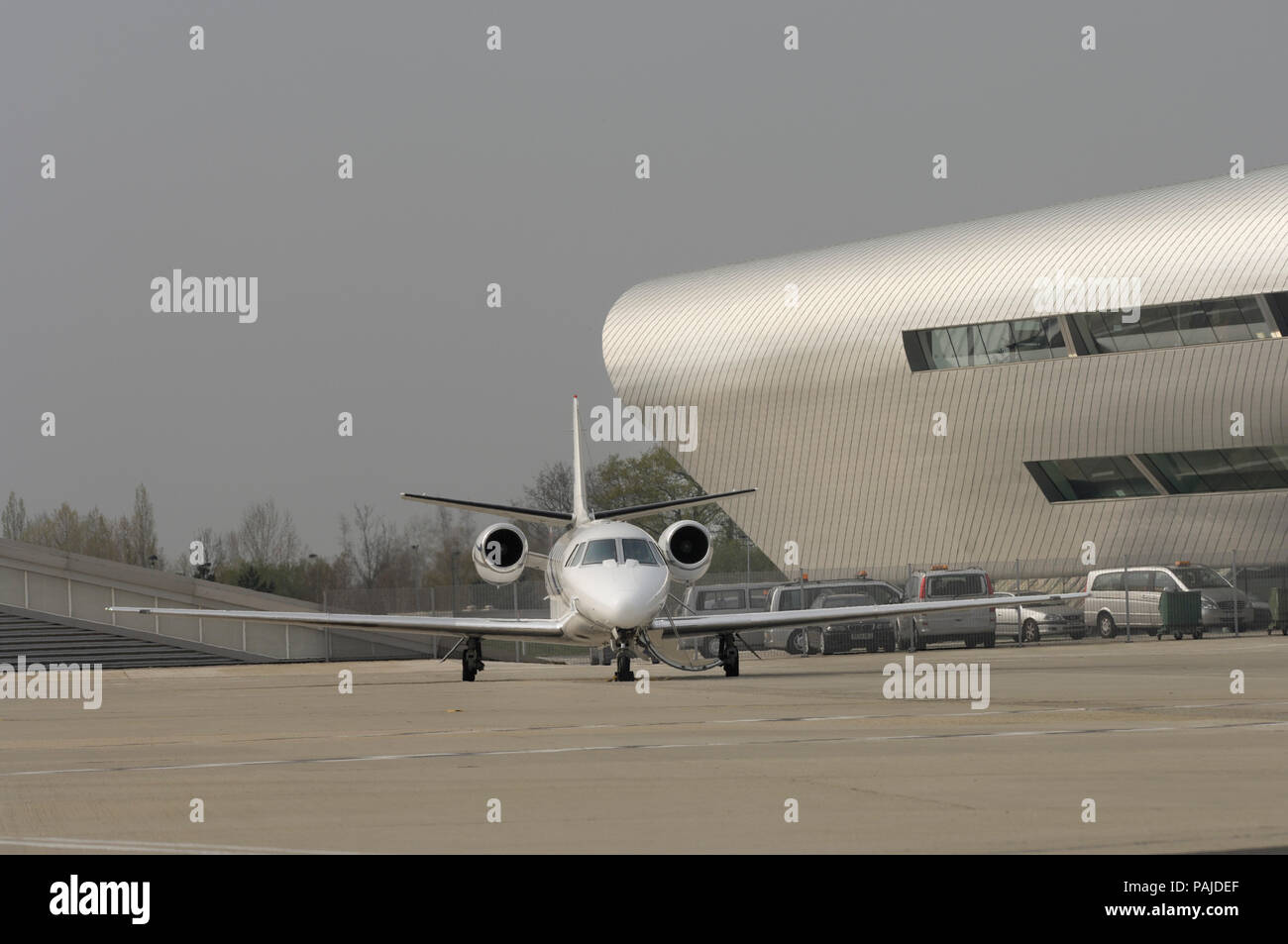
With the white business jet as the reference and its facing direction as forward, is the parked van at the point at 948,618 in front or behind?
behind

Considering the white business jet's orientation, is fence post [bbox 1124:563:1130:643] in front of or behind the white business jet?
behind

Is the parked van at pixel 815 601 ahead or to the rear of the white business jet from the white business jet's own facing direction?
to the rear

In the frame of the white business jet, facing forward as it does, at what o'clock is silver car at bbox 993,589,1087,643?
The silver car is roughly at 7 o'clock from the white business jet.

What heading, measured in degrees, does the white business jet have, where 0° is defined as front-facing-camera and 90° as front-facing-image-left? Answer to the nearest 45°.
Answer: approximately 0°

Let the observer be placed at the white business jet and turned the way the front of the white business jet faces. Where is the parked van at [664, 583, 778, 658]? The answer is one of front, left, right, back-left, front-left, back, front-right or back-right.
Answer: back

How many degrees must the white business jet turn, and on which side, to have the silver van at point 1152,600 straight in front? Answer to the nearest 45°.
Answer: approximately 135° to its left
